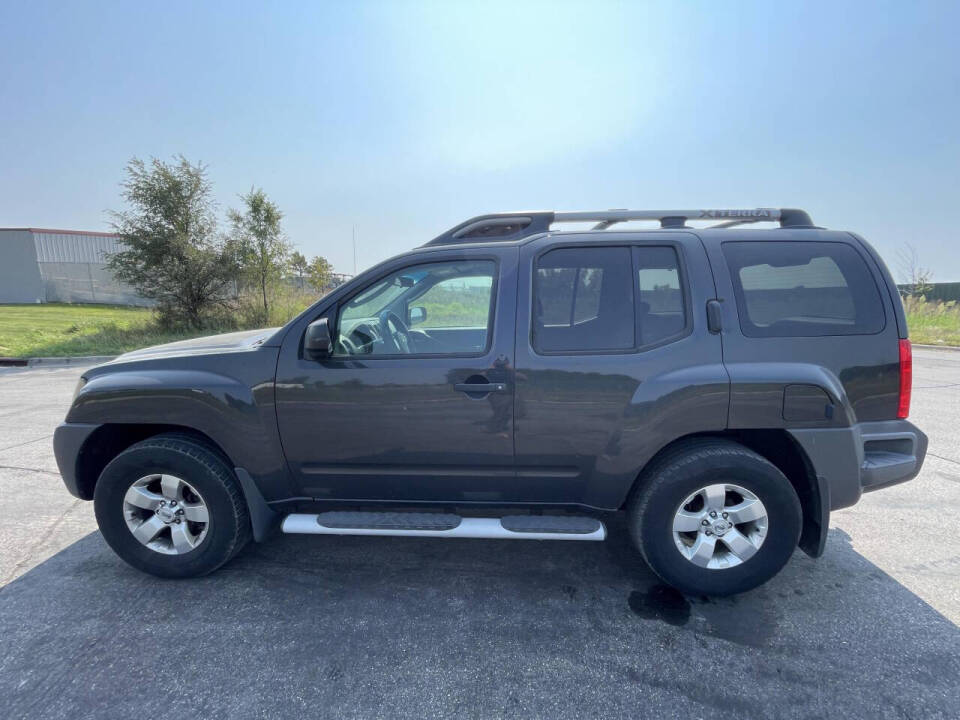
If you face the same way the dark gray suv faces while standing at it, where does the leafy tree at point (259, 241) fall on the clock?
The leafy tree is roughly at 2 o'clock from the dark gray suv.

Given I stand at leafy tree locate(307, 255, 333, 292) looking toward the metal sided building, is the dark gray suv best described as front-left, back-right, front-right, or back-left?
back-left

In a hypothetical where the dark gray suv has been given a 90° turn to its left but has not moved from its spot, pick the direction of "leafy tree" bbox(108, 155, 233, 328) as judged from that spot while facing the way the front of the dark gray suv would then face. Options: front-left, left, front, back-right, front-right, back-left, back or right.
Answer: back-right

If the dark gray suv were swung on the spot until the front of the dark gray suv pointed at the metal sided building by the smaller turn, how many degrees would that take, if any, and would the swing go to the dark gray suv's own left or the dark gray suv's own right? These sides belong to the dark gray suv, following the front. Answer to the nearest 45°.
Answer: approximately 45° to the dark gray suv's own right

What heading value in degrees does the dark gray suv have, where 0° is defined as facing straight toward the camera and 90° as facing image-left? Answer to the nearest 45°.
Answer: approximately 90°

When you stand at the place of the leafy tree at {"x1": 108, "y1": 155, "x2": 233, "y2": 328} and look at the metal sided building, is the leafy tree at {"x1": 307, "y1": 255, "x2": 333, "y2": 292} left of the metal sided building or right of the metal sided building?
right

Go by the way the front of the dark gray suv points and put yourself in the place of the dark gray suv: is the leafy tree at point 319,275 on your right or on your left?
on your right
